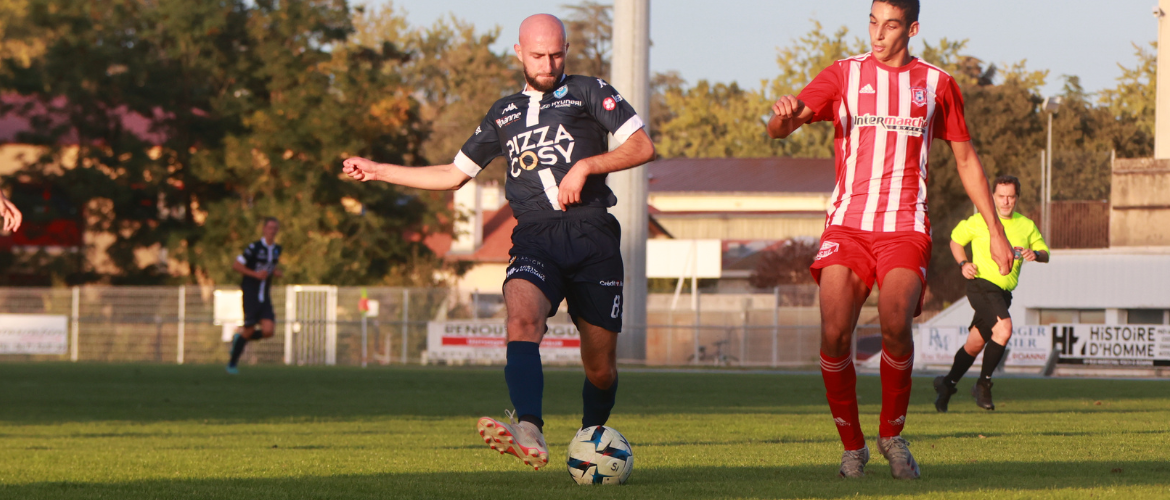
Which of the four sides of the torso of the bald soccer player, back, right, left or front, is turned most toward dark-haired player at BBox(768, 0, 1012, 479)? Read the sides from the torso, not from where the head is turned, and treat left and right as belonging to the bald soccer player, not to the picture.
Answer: left

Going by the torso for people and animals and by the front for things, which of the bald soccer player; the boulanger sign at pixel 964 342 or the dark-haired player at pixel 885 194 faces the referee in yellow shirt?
the boulanger sign

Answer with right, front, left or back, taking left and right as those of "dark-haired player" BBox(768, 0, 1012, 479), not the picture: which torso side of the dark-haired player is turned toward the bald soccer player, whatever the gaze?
right

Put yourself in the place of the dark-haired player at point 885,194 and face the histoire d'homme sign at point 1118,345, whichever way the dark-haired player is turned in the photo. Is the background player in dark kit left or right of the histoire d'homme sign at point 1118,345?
left

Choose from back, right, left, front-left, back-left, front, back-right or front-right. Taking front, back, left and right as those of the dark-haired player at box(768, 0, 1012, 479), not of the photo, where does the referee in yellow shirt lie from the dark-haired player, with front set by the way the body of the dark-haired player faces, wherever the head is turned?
back

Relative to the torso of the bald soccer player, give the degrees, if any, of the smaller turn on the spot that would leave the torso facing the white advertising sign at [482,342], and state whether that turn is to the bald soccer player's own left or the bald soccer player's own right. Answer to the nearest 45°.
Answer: approximately 180°

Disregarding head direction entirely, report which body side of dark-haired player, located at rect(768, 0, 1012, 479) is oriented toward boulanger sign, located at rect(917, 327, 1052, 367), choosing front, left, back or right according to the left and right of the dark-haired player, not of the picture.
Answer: back

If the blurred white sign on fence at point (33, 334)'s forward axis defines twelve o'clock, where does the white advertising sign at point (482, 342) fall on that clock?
the white advertising sign at point (482, 342) is roughly at 10 o'clock from the blurred white sign on fence at point (33, 334).

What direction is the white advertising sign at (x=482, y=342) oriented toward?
toward the camera

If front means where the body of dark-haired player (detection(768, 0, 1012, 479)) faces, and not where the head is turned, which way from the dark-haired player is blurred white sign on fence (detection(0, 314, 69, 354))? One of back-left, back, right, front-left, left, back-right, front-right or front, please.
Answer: back-right

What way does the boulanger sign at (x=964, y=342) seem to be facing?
toward the camera
